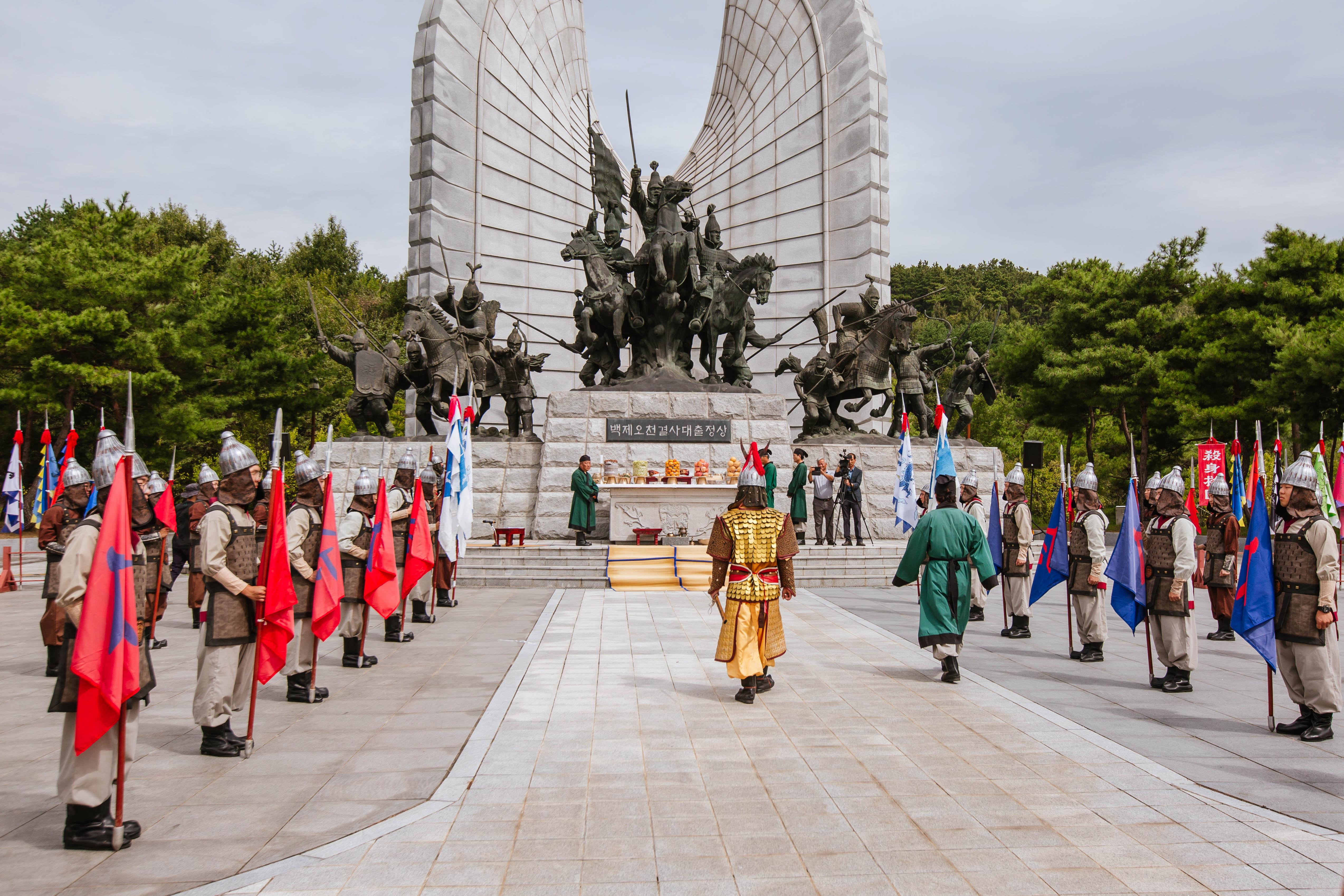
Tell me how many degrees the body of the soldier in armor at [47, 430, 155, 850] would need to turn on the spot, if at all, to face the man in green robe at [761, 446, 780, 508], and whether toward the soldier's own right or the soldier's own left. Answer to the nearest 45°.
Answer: approximately 45° to the soldier's own left

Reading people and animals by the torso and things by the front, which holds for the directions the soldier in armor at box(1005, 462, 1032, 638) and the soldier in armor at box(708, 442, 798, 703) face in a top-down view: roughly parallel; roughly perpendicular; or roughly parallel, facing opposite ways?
roughly perpendicular

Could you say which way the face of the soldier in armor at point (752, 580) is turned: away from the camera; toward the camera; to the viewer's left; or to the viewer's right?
away from the camera

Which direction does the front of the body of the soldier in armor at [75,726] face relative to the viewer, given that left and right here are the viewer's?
facing to the right of the viewer

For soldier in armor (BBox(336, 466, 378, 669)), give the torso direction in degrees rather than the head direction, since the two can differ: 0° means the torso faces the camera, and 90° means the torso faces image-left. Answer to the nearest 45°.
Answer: approximately 270°

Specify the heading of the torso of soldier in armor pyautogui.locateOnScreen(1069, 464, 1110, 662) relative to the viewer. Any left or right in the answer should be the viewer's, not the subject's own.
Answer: facing to the left of the viewer

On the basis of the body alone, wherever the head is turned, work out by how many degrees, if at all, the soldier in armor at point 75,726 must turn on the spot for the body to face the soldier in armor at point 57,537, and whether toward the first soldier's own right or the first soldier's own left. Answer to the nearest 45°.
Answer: approximately 90° to the first soldier's own left

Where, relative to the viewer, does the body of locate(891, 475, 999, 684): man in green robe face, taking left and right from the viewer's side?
facing away from the viewer

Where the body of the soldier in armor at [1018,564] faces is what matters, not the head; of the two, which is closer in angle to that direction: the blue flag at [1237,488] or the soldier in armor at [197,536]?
the soldier in armor

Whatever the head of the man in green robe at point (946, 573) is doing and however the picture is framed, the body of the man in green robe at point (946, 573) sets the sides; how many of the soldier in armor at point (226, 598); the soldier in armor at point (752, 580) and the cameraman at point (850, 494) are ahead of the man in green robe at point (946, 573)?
1

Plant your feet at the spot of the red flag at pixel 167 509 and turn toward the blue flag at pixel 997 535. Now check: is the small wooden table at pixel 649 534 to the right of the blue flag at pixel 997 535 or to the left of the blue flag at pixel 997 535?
left

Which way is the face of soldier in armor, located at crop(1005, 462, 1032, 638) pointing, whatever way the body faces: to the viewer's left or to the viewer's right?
to the viewer's left

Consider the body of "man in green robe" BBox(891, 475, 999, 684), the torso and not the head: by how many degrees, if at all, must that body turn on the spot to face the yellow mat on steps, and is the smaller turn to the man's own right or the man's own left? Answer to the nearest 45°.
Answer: approximately 45° to the man's own left

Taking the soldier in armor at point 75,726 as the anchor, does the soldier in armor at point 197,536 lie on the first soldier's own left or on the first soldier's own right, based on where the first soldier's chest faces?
on the first soldier's own left
